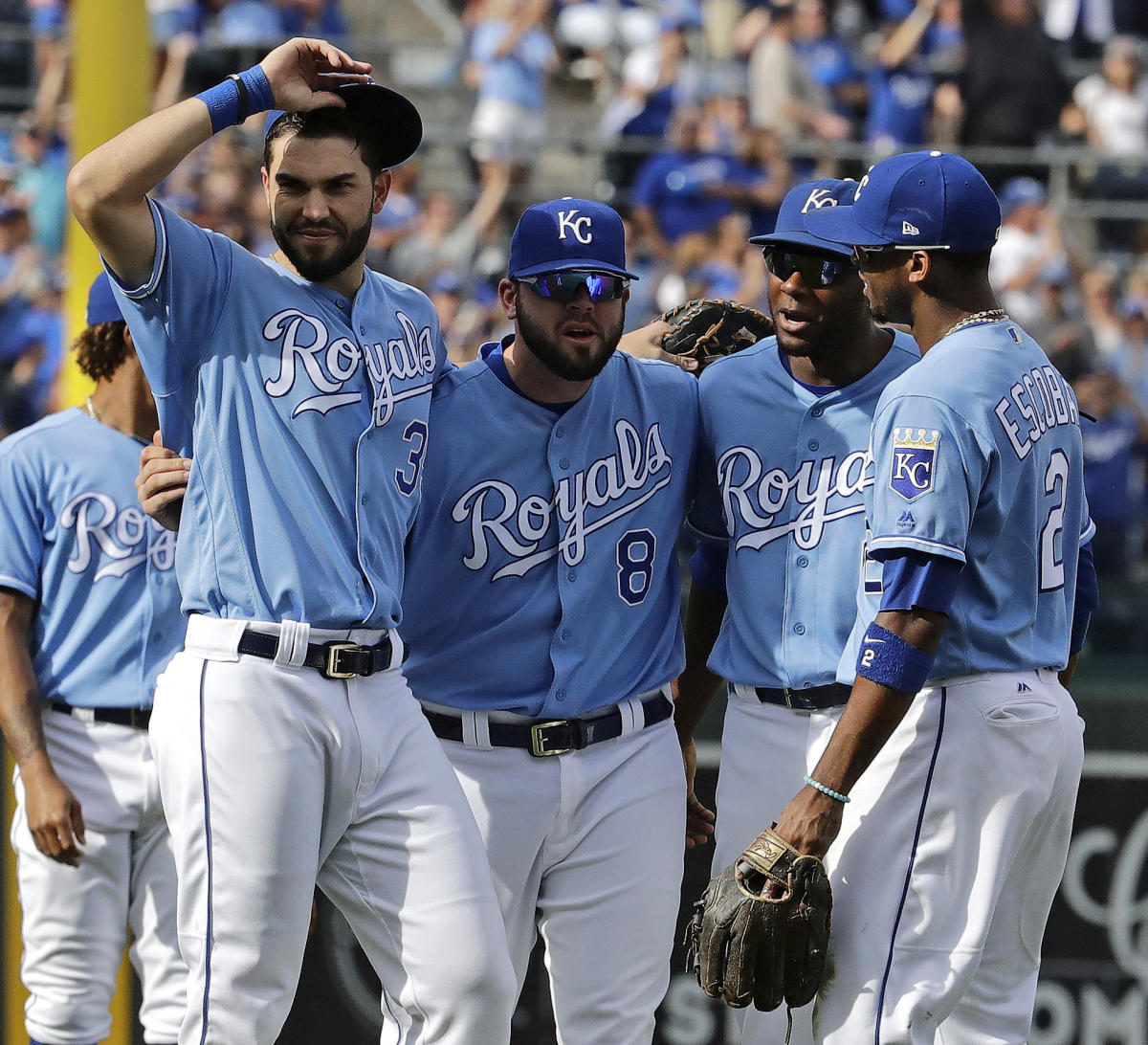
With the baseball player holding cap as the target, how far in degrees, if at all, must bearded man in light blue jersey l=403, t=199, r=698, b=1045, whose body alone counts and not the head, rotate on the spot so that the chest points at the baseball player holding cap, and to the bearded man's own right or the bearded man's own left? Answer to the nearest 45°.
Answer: approximately 45° to the bearded man's own right

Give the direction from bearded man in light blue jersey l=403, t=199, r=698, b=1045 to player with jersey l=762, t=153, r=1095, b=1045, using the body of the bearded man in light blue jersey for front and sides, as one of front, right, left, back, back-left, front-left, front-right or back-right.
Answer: front-left

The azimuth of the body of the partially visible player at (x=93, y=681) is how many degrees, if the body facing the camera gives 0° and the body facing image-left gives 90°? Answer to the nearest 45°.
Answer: approximately 315°

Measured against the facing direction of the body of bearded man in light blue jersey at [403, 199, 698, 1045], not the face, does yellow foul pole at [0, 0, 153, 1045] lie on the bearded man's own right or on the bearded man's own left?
on the bearded man's own right

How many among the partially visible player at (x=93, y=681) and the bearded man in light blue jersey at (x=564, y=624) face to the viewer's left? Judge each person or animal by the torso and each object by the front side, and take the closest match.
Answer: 0

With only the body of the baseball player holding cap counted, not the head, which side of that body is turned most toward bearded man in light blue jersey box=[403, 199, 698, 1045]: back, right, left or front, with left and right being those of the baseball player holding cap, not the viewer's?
left

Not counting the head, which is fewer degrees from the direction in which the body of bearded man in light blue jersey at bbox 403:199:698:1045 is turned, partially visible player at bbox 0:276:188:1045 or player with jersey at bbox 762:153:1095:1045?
the player with jersey

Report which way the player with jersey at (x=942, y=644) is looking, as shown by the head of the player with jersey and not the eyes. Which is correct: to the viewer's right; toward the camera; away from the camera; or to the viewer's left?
to the viewer's left

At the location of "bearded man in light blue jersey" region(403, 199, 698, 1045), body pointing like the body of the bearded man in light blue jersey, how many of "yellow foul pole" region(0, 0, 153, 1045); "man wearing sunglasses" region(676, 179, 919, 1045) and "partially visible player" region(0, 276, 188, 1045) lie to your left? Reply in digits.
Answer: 1

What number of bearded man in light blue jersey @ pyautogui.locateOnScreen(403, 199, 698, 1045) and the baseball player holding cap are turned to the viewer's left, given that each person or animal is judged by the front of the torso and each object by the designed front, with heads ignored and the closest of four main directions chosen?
0
